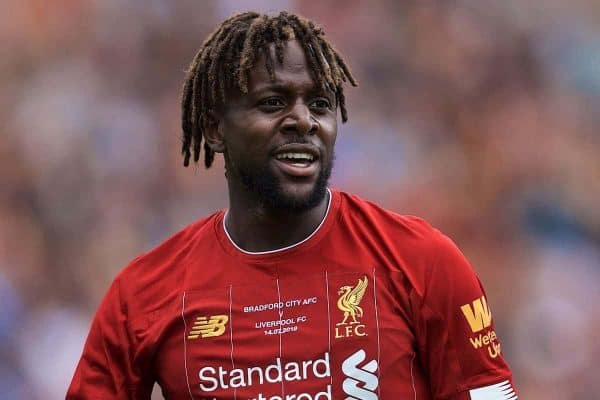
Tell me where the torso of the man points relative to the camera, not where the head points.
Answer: toward the camera

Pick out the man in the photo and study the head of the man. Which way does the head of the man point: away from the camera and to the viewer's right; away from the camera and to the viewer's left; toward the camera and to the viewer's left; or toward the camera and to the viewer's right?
toward the camera and to the viewer's right
